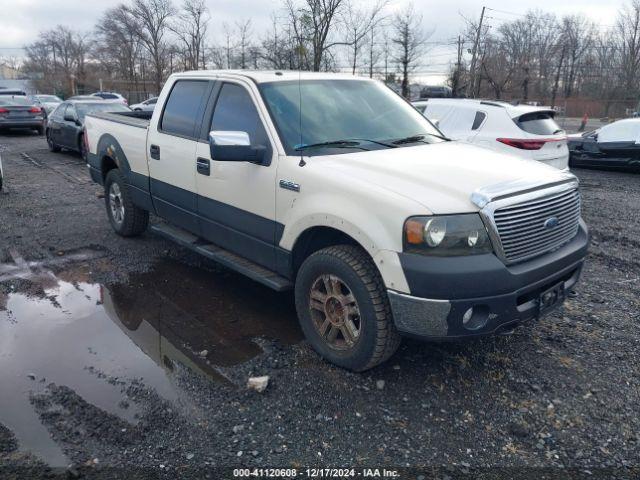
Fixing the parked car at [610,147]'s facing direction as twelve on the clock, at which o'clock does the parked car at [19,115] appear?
the parked car at [19,115] is roughly at 12 o'clock from the parked car at [610,147].

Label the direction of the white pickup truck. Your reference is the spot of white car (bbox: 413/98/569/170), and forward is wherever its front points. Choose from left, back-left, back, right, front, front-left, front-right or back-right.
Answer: back-left

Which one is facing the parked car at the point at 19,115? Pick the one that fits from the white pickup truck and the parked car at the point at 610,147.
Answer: the parked car at the point at 610,147

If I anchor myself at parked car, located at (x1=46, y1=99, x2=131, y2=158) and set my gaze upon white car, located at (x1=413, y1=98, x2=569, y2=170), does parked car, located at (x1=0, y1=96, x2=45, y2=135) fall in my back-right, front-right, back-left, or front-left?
back-left

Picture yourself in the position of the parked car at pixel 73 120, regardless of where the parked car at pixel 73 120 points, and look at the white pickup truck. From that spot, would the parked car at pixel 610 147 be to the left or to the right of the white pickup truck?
left

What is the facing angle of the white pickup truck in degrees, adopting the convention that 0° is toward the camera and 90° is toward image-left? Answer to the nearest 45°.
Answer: approximately 315°

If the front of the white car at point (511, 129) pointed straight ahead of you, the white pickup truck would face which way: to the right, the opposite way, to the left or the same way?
the opposite way

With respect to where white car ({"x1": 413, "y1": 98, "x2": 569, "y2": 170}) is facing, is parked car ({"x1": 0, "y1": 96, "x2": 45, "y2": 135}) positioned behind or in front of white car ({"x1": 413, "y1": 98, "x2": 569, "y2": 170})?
in front

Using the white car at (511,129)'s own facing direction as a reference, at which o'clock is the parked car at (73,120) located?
The parked car is roughly at 11 o'clock from the white car.

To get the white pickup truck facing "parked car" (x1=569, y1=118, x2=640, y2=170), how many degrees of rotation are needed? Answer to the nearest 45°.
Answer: approximately 90° to its left

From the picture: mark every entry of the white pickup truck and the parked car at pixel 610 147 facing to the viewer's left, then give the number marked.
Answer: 1

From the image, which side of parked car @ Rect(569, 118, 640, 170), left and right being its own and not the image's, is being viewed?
left

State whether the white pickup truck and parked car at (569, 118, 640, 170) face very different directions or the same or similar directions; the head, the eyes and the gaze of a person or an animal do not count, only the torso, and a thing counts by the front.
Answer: very different directions

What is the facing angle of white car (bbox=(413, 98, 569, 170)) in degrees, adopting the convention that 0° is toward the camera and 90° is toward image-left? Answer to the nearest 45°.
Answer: approximately 135°

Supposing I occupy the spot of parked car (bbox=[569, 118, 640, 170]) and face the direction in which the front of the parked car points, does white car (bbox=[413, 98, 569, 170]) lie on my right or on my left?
on my left

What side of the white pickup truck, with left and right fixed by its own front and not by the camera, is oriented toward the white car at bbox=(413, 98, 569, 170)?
left

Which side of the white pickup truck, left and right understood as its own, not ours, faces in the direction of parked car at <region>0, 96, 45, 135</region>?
back

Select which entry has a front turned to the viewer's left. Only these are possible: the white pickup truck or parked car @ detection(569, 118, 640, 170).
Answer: the parked car
